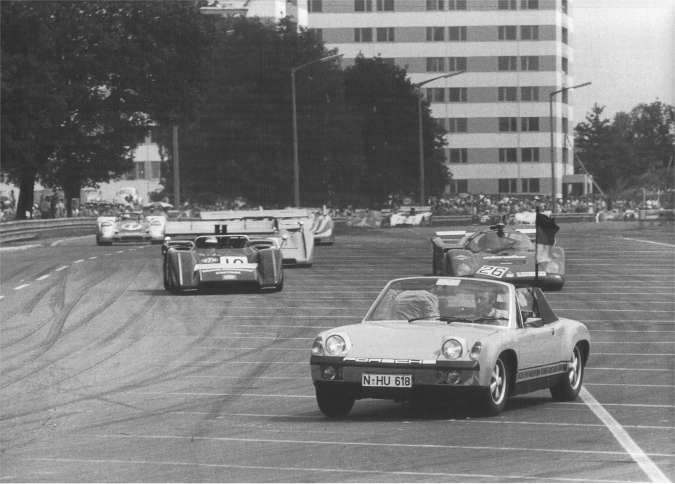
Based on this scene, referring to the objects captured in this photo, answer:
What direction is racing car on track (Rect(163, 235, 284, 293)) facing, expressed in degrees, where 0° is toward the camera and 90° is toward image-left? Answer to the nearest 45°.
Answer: approximately 0°

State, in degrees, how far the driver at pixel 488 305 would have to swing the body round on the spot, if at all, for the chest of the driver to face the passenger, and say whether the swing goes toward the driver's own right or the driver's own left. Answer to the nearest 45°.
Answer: approximately 45° to the driver's own right

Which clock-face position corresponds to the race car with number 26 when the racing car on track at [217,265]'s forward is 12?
The race car with number 26 is roughly at 9 o'clock from the racing car on track.

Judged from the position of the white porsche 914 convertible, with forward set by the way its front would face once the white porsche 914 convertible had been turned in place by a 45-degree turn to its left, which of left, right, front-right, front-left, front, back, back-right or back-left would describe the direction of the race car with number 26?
back

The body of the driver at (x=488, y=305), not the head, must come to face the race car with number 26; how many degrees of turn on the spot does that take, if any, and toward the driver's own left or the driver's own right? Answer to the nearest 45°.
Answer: approximately 135° to the driver's own right

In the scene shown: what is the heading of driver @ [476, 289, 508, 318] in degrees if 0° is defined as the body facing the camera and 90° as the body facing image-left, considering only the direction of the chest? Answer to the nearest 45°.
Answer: approximately 45°

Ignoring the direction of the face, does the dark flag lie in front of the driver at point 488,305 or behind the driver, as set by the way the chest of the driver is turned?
behind
